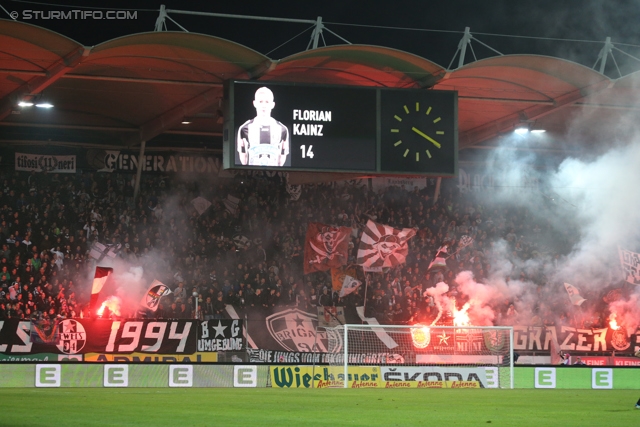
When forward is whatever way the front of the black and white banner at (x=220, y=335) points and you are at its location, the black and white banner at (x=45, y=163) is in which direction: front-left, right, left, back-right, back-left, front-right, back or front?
back-right

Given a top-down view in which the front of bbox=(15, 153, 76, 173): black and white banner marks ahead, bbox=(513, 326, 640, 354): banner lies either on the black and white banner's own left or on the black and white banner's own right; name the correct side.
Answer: on the black and white banner's own left

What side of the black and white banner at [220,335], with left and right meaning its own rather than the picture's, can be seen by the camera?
front

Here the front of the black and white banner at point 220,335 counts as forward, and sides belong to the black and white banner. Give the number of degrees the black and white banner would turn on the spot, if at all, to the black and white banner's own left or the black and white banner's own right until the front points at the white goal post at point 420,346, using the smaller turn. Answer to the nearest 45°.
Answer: approximately 90° to the black and white banner's own left

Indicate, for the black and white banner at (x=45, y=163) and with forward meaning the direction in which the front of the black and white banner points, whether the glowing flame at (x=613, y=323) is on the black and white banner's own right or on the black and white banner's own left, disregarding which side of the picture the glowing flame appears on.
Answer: on the black and white banner's own left

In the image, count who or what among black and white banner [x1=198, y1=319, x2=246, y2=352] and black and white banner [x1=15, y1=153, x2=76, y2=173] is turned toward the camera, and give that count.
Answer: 2

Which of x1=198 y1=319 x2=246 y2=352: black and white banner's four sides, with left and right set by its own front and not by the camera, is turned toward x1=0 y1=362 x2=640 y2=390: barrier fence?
front

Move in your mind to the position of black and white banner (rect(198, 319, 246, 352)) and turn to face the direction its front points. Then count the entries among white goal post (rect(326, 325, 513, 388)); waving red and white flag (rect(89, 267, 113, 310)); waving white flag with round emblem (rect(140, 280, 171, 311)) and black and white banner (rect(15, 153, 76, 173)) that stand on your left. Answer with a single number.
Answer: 1

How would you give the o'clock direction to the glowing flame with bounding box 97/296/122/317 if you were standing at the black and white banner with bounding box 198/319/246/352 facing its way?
The glowing flame is roughly at 4 o'clock from the black and white banner.

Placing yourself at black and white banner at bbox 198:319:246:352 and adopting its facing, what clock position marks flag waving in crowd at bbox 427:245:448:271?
The flag waving in crowd is roughly at 8 o'clock from the black and white banner.

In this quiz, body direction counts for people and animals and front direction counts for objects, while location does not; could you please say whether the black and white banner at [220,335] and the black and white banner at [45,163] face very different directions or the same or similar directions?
same or similar directions

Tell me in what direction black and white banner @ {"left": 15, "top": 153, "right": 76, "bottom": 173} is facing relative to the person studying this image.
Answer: facing the viewer

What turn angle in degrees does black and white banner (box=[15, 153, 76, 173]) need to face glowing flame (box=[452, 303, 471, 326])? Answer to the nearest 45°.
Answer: approximately 90° to its left

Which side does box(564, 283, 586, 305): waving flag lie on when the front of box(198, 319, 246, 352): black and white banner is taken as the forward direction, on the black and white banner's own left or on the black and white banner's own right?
on the black and white banner's own left

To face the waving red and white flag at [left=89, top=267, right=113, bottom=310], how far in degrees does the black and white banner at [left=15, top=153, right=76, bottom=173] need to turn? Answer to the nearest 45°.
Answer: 0° — it already faces them
